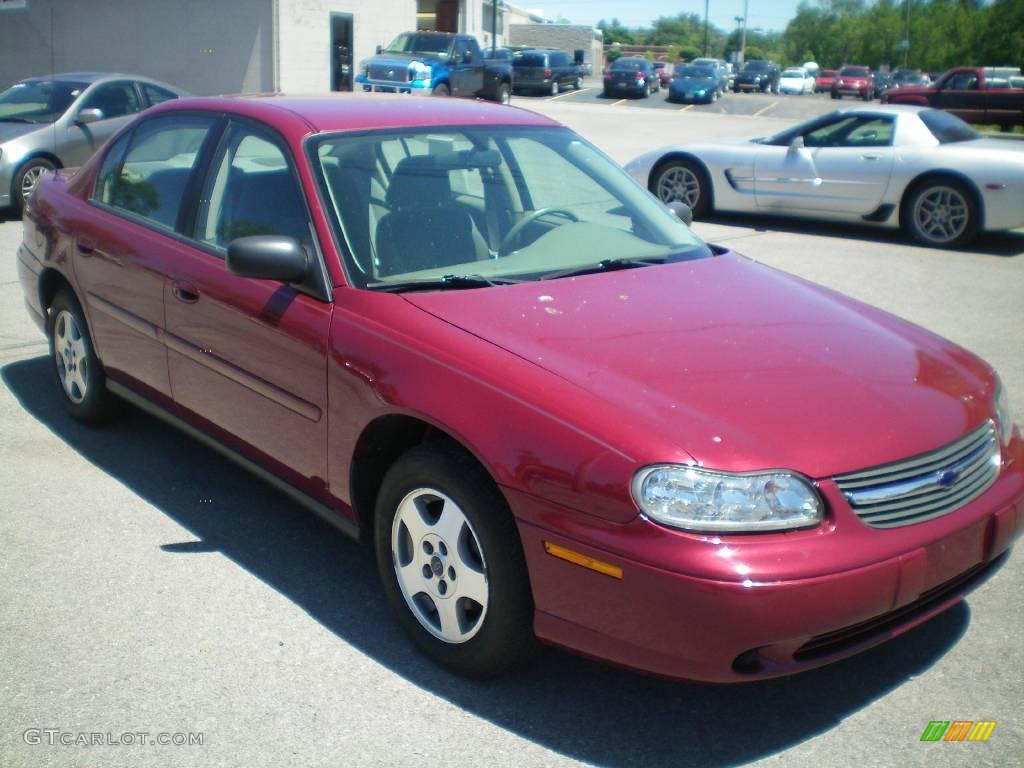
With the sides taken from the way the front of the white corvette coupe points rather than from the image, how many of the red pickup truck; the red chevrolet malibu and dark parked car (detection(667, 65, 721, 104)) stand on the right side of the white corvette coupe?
2

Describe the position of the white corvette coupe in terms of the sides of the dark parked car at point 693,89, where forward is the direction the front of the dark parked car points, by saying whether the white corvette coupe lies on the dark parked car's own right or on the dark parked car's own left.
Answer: on the dark parked car's own left

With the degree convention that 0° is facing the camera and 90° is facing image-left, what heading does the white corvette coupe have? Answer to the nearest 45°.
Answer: approximately 90°

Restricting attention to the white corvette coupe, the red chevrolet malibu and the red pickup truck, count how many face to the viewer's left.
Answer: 2

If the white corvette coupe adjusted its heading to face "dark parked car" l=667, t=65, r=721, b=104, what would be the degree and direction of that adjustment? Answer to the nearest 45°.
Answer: approximately 90° to its right

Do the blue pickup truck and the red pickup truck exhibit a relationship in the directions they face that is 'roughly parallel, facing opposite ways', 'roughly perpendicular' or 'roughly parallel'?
roughly perpendicular

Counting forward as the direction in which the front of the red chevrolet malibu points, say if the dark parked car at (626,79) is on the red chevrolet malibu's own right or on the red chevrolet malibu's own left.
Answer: on the red chevrolet malibu's own left

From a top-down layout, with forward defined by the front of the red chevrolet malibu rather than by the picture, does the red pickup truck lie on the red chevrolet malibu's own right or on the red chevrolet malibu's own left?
on the red chevrolet malibu's own left

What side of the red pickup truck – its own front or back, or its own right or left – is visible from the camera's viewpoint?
left
